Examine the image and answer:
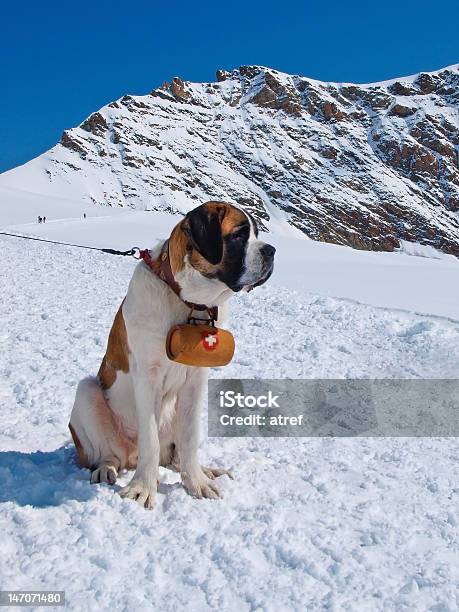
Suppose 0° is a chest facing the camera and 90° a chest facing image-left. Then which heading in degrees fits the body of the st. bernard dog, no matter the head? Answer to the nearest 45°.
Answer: approximately 315°
